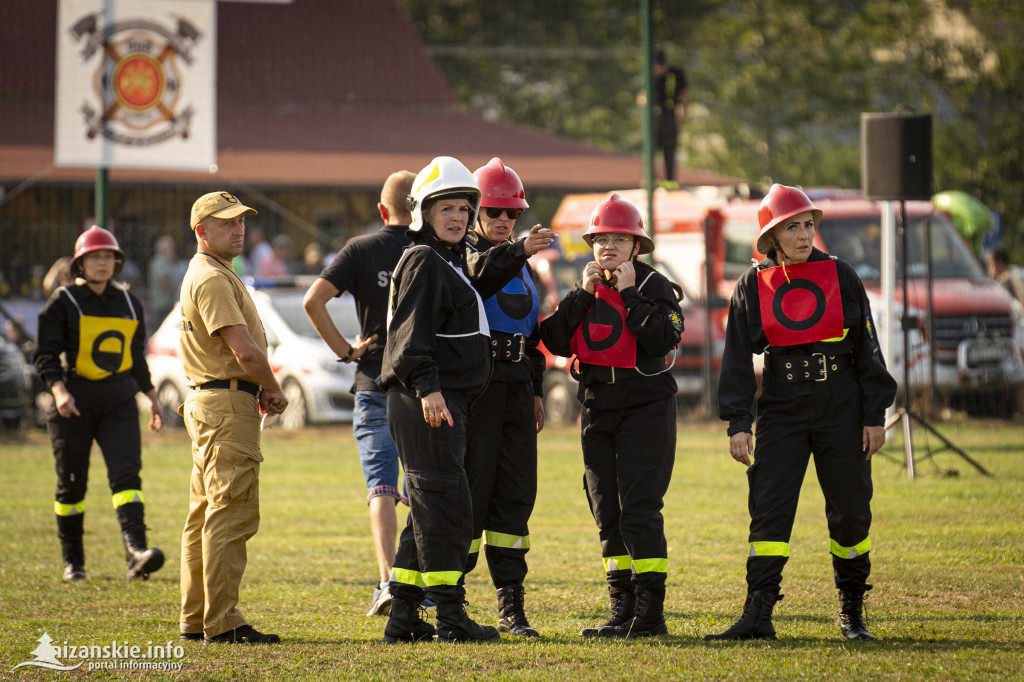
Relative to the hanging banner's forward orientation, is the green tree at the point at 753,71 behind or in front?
behind

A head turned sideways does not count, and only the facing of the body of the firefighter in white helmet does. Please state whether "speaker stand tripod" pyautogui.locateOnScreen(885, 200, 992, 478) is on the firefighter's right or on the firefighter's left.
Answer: on the firefighter's left

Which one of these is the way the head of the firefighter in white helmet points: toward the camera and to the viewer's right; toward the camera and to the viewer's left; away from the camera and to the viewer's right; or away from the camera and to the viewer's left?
toward the camera and to the viewer's right

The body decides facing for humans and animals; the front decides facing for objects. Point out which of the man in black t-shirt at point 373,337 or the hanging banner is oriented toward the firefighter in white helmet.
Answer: the hanging banner

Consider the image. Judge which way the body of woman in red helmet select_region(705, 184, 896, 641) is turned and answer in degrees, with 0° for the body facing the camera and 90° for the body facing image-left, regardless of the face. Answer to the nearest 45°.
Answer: approximately 0°

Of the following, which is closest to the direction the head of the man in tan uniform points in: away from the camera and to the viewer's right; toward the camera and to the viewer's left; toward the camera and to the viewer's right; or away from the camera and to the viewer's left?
toward the camera and to the viewer's right

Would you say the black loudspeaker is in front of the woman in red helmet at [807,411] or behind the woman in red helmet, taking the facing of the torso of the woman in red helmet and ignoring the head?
behind

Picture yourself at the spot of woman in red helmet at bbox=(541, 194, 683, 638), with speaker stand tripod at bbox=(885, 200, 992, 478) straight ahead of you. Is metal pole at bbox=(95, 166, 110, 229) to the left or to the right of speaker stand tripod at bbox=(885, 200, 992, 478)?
left

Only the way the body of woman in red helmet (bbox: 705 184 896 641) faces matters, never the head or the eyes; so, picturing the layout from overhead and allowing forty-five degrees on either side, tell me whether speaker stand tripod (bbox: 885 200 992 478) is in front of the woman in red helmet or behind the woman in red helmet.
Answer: behind

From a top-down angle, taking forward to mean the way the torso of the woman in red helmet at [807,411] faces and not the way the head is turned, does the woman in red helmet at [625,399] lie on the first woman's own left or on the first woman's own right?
on the first woman's own right

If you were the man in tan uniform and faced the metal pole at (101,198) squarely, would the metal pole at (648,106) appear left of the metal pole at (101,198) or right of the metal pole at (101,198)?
right

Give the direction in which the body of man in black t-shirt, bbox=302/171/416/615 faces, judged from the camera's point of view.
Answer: away from the camera

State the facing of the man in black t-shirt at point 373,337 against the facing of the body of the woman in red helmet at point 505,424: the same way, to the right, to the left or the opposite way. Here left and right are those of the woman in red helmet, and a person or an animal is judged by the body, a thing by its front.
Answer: the opposite way
